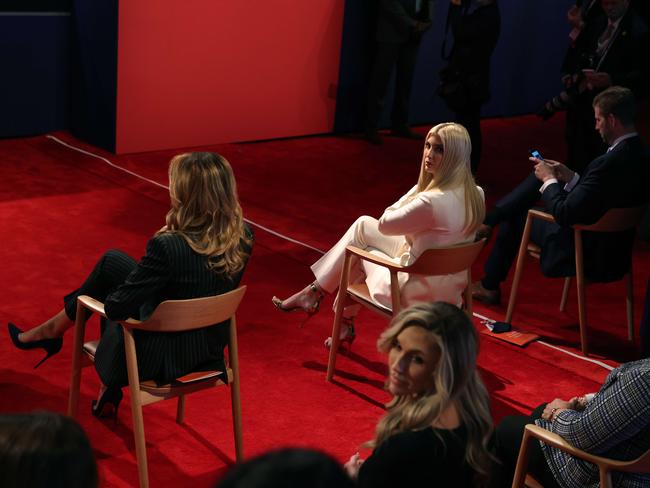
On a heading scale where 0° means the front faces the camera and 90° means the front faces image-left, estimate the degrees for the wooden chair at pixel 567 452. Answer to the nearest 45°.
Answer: approximately 135°

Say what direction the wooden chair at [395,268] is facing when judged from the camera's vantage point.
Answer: facing away from the viewer and to the left of the viewer

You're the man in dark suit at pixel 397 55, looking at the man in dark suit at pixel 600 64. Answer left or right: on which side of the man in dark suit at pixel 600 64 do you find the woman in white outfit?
right

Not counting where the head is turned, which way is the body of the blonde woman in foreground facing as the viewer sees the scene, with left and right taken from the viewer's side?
facing away from the viewer and to the left of the viewer

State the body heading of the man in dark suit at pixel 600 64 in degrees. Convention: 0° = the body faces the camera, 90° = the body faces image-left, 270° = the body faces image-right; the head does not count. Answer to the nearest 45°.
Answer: approximately 45°

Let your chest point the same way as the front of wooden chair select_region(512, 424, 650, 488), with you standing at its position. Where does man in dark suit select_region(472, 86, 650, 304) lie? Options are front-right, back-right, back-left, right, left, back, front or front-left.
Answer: front-right

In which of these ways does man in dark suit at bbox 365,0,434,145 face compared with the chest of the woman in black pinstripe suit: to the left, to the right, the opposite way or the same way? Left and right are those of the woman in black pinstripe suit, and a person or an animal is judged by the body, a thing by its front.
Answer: the opposite way

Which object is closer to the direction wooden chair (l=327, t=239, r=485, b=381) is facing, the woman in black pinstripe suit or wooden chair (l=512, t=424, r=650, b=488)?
the woman in black pinstripe suit

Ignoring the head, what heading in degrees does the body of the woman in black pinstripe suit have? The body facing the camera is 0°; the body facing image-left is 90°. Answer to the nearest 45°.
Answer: approximately 135°

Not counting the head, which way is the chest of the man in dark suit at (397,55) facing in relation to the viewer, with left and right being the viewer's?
facing the viewer and to the right of the viewer

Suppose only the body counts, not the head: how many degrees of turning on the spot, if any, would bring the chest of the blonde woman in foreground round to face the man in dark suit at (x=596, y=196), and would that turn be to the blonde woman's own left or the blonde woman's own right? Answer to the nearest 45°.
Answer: approximately 45° to the blonde woman's own right

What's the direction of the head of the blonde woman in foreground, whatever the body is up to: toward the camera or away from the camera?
toward the camera

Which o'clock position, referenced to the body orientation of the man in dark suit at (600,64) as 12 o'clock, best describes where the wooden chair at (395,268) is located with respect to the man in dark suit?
The wooden chair is roughly at 11 o'clock from the man in dark suit.

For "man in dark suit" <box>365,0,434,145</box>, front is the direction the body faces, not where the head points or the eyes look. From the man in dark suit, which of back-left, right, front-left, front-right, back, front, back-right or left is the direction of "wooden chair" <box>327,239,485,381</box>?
front-right
